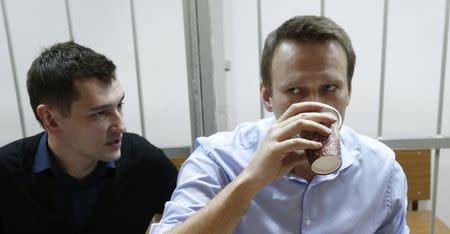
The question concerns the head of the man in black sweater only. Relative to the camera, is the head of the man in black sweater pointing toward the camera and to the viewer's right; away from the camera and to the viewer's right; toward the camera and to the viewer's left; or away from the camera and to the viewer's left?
toward the camera and to the viewer's right

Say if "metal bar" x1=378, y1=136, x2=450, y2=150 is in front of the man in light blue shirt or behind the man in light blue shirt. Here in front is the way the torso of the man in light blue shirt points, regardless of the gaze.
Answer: behind

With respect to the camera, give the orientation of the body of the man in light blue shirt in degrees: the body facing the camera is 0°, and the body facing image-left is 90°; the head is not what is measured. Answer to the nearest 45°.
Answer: approximately 0°

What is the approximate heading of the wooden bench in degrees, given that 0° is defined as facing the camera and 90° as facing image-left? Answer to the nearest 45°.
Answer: approximately 0°

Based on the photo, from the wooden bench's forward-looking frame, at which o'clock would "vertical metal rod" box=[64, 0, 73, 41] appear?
The vertical metal rod is roughly at 2 o'clock from the wooden bench.

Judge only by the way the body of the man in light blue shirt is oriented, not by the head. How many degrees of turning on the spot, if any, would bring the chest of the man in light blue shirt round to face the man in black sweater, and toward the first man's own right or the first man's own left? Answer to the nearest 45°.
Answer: approximately 90° to the first man's own right

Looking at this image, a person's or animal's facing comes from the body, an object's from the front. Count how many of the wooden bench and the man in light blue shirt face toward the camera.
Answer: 2
